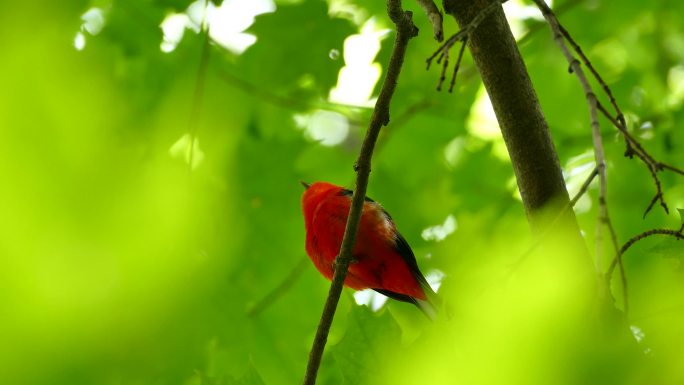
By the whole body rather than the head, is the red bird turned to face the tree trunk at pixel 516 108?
no

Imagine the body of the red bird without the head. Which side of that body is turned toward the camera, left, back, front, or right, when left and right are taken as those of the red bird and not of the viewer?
left

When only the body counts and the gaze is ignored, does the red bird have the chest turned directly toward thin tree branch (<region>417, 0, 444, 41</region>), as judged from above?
no
